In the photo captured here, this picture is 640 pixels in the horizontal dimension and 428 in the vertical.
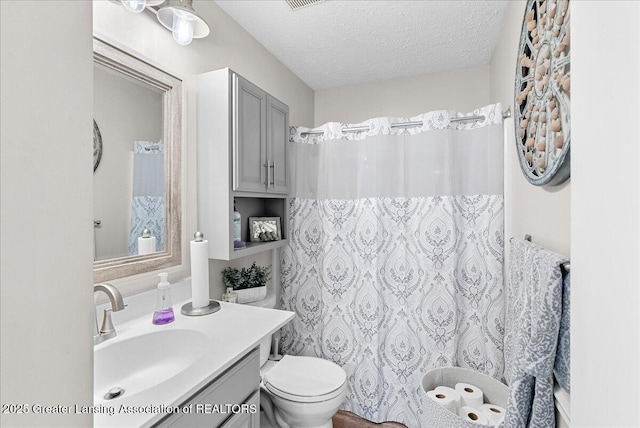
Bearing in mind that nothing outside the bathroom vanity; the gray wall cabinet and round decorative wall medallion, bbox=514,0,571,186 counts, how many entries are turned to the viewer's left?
1

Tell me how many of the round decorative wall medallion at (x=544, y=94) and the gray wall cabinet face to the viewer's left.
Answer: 1

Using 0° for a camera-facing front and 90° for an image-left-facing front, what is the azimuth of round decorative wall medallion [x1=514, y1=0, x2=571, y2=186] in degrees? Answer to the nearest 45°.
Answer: approximately 90°

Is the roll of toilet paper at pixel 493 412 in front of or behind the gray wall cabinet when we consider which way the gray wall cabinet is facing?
in front

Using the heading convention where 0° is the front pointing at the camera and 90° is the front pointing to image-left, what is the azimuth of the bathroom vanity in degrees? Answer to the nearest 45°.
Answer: approximately 315°

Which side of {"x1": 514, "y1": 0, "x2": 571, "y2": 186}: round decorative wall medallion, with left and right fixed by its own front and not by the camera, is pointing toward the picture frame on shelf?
front

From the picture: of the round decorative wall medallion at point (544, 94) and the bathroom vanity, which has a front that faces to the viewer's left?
the round decorative wall medallion
